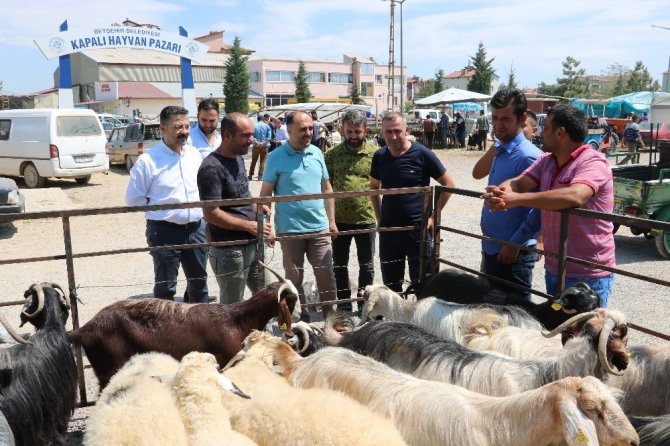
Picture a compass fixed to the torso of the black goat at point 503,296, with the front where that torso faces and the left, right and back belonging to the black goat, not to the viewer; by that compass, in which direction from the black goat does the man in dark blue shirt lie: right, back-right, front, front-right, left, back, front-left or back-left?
back-left

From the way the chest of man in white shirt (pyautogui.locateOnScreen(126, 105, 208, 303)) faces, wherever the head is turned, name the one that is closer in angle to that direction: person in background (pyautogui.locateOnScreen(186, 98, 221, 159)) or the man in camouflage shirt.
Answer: the man in camouflage shirt

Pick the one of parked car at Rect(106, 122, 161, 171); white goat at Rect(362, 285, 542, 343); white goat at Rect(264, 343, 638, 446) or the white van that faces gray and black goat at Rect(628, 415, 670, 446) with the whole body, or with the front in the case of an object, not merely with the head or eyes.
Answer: the white goat at Rect(264, 343, 638, 446)

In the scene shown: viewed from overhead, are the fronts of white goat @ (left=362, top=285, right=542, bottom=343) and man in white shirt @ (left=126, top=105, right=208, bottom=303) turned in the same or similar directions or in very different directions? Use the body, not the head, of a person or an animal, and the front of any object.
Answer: very different directions

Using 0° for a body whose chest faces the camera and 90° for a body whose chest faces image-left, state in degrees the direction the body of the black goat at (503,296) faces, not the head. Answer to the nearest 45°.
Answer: approximately 270°

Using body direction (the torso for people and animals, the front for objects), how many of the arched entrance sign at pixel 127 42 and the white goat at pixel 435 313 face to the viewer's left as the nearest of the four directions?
1

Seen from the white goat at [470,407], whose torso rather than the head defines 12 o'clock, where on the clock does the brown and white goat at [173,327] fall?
The brown and white goat is roughly at 7 o'clock from the white goat.
